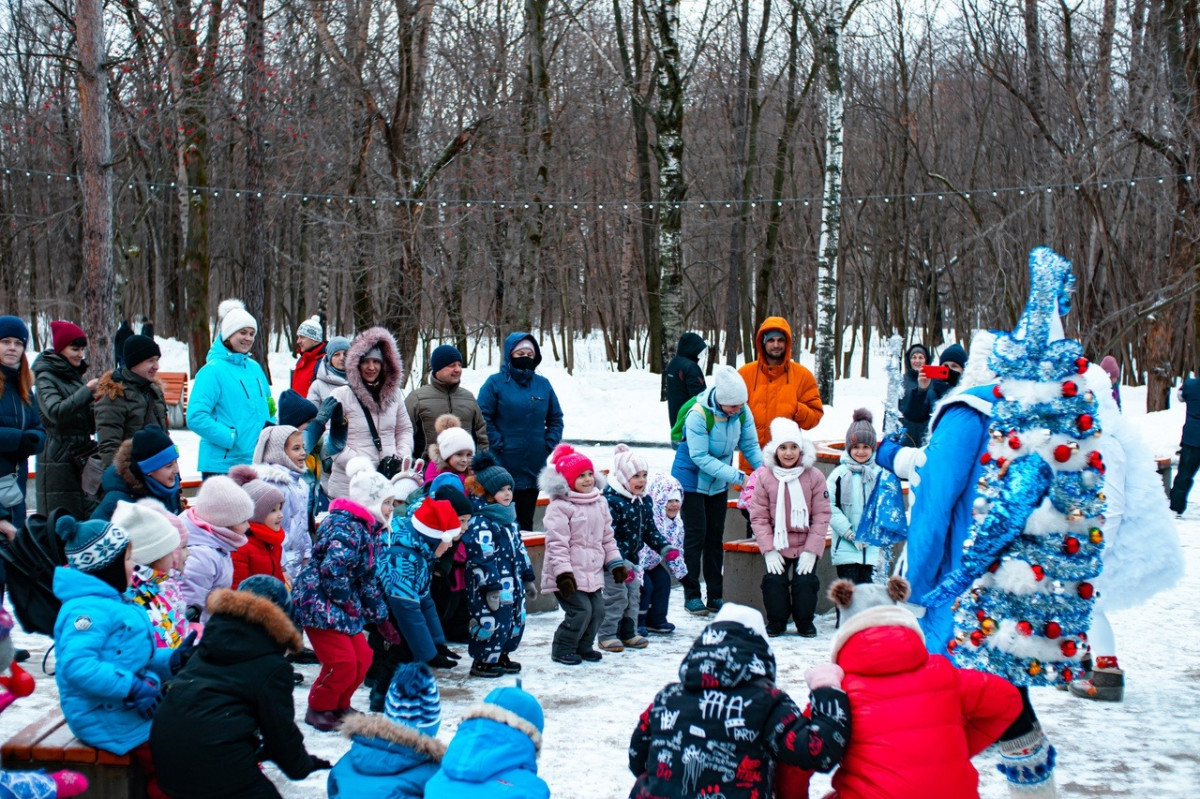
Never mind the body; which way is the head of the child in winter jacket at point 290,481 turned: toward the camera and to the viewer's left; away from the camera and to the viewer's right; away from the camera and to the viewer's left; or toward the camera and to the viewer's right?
toward the camera and to the viewer's right

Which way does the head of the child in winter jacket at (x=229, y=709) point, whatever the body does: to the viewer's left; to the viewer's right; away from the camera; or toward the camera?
away from the camera

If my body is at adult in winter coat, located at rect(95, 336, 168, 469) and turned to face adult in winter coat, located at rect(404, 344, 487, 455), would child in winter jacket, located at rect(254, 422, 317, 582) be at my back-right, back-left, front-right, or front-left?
front-right

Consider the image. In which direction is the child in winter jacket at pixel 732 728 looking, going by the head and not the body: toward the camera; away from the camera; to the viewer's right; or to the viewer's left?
away from the camera

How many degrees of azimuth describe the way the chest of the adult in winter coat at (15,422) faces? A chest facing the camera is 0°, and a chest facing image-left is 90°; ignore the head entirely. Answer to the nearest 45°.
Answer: approximately 315°

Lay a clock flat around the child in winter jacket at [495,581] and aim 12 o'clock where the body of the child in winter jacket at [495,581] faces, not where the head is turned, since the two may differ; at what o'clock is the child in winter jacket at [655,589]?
the child in winter jacket at [655,589] is roughly at 9 o'clock from the child in winter jacket at [495,581].

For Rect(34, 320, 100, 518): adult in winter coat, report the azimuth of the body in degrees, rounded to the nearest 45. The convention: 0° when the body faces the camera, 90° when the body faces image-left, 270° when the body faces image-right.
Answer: approximately 315°

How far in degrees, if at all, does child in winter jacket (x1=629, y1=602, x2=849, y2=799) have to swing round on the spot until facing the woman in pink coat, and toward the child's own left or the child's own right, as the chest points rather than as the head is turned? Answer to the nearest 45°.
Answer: approximately 45° to the child's own left

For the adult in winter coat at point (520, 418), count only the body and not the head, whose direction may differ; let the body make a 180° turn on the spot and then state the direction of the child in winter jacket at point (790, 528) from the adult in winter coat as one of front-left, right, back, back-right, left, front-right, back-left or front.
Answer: back-right

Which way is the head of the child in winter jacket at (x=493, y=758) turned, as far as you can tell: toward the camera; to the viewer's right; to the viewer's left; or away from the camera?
away from the camera

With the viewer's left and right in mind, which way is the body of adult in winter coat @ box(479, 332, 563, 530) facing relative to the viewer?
facing the viewer

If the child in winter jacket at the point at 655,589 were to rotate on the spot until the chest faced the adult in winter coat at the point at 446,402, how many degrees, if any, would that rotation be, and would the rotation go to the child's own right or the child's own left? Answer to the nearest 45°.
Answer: approximately 180°

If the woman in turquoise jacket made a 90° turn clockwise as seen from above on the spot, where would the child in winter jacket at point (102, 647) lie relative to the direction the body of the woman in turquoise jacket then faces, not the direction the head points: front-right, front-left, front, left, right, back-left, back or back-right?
front-left

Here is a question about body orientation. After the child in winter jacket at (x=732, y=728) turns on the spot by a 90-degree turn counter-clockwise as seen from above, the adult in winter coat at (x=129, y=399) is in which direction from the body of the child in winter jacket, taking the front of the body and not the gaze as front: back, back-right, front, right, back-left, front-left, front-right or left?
front-right
